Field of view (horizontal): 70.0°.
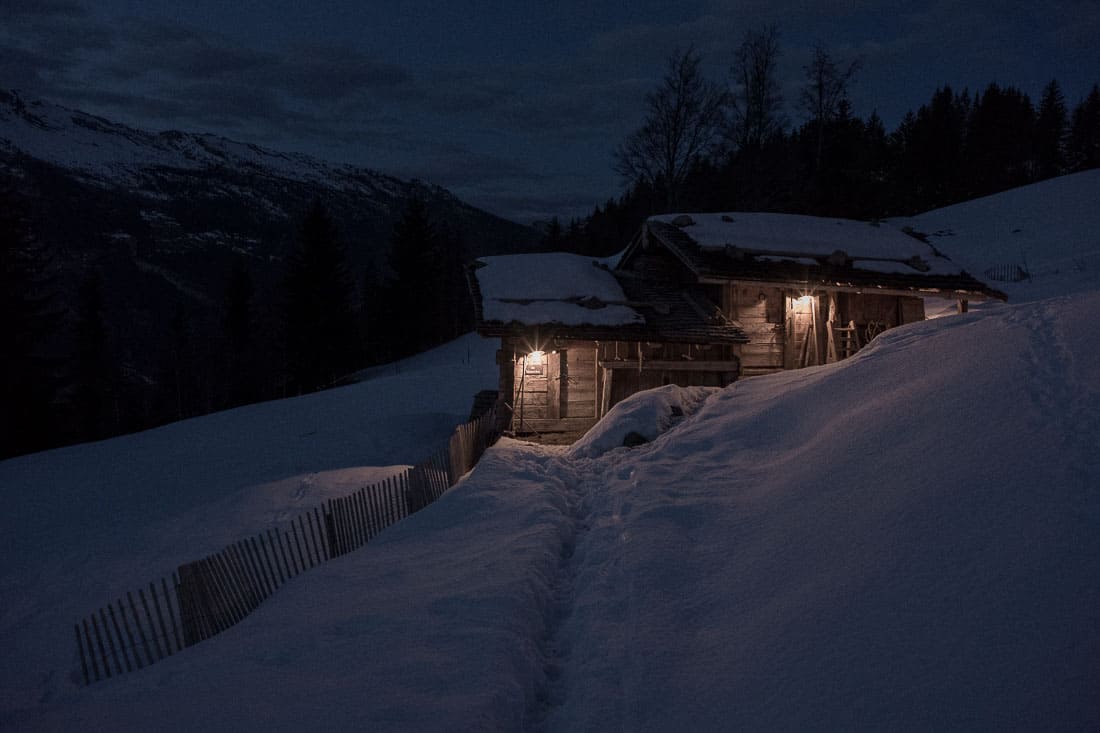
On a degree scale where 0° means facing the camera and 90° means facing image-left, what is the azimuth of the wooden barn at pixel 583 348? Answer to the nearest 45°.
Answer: approximately 0°

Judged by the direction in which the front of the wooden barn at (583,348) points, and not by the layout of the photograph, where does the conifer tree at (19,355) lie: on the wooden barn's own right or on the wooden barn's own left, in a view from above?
on the wooden barn's own right

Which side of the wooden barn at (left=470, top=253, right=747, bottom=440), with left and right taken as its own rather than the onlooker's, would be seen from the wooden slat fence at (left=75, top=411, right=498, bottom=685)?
front

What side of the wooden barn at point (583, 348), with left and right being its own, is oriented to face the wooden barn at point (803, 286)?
left

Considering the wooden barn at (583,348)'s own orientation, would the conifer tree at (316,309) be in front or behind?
behind

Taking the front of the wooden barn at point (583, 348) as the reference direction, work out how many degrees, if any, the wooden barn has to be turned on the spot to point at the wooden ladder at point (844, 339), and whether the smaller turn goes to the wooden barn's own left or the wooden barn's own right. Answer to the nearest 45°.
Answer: approximately 90° to the wooden barn's own left

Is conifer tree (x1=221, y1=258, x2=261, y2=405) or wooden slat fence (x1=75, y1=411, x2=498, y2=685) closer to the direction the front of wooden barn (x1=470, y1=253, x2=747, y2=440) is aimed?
the wooden slat fence

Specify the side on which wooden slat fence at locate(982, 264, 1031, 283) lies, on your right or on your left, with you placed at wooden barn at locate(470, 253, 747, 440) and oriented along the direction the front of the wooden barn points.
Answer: on your left
